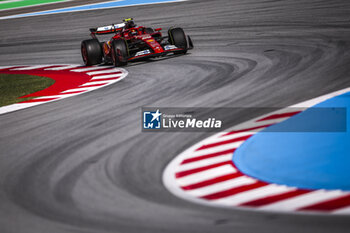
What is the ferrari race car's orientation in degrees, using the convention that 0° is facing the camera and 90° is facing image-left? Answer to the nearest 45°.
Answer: approximately 315°
